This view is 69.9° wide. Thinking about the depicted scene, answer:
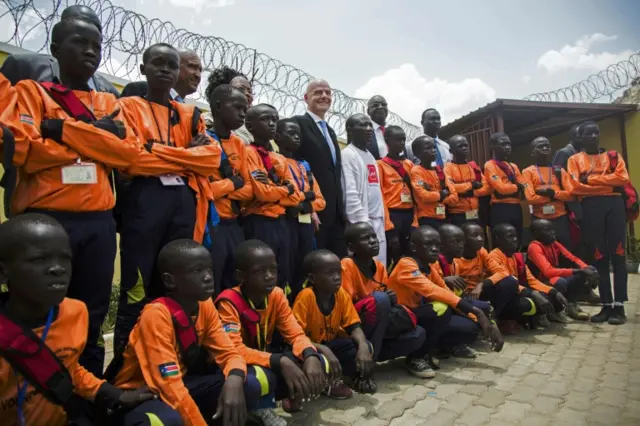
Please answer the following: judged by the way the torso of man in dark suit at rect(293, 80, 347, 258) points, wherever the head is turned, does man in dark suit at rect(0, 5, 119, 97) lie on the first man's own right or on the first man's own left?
on the first man's own right

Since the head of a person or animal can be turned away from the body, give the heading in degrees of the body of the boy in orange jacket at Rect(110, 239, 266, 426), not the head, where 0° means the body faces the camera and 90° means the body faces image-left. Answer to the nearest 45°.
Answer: approximately 315°

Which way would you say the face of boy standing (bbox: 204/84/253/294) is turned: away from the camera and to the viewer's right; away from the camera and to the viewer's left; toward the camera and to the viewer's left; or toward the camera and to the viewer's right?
toward the camera and to the viewer's right

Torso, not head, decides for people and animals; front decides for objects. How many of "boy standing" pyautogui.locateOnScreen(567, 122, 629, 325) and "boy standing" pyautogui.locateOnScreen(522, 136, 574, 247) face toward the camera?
2

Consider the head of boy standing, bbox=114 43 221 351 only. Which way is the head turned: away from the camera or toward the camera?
toward the camera

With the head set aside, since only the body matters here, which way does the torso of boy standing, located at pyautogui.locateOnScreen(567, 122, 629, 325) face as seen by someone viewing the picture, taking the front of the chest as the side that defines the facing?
toward the camera

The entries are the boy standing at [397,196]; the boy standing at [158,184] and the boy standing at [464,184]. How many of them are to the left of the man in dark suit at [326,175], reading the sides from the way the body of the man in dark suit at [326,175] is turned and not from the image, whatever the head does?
2

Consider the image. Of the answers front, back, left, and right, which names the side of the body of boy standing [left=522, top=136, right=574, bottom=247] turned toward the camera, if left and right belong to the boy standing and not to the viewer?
front

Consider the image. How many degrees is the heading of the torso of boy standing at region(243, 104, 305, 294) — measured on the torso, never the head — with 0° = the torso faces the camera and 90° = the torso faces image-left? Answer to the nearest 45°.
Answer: approximately 315°

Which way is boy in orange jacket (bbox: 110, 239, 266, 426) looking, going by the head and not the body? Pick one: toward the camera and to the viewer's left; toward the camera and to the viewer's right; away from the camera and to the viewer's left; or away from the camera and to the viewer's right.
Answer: toward the camera and to the viewer's right

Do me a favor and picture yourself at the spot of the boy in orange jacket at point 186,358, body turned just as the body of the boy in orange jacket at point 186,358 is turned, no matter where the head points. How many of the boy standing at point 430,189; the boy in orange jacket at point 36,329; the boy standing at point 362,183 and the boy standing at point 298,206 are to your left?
3

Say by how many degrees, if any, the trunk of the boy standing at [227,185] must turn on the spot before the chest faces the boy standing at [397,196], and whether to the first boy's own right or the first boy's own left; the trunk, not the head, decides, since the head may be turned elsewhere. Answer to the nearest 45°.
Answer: approximately 90° to the first boy's own left
